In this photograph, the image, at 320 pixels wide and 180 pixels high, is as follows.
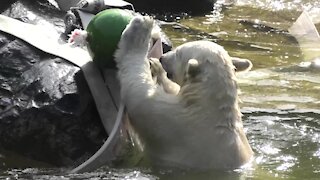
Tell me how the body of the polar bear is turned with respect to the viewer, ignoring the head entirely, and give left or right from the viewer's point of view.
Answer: facing away from the viewer and to the left of the viewer

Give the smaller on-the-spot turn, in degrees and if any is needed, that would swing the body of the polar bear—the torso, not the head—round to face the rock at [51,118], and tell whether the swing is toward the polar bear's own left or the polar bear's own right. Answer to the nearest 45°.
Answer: approximately 45° to the polar bear's own left
